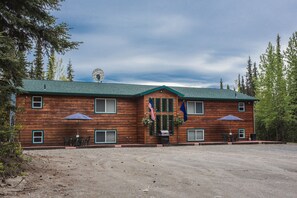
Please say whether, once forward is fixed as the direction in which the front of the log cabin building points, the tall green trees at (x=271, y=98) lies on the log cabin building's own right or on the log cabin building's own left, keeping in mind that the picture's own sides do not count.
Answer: on the log cabin building's own left

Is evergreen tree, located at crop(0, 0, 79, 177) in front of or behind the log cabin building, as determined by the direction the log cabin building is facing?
in front

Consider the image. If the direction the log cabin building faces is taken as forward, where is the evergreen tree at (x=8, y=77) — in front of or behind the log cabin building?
in front

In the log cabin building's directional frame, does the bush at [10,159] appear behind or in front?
in front

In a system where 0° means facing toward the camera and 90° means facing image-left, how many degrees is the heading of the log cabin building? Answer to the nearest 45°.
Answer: approximately 0°

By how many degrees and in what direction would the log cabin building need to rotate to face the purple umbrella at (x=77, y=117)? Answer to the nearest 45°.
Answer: approximately 45° to its right
